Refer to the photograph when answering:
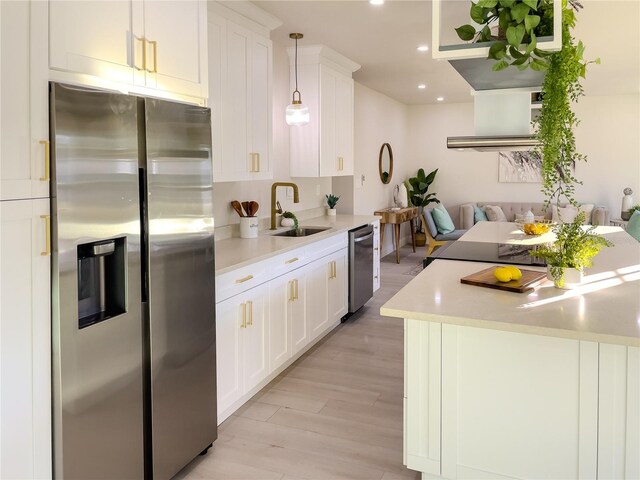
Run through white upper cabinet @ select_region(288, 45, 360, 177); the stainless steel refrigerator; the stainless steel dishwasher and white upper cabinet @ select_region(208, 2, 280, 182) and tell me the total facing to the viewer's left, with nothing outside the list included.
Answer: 0

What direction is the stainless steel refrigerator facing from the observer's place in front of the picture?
facing the viewer and to the right of the viewer

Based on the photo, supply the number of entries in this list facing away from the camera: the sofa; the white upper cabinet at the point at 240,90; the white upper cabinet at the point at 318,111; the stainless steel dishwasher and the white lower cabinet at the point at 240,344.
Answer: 0

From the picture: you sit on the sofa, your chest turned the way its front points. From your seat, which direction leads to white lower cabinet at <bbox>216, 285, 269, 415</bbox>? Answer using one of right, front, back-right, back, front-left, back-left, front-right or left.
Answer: front

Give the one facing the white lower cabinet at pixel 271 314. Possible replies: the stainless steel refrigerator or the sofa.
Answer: the sofa

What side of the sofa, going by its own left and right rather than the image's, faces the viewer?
front

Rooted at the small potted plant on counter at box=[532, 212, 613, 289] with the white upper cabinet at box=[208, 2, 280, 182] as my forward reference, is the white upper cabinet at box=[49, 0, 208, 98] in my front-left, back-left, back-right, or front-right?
front-left

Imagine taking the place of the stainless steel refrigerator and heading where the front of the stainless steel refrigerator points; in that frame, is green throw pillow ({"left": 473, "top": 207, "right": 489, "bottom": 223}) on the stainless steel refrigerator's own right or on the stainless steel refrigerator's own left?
on the stainless steel refrigerator's own left

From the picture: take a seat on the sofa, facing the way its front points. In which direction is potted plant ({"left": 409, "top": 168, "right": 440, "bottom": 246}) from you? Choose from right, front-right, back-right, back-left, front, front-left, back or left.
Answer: right

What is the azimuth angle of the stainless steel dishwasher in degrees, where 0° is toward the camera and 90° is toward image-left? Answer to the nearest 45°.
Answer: approximately 315°

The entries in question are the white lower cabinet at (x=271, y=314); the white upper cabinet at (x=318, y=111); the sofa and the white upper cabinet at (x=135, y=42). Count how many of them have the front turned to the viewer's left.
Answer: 0

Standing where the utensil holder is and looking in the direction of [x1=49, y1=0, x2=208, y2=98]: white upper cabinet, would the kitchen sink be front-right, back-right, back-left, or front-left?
back-left

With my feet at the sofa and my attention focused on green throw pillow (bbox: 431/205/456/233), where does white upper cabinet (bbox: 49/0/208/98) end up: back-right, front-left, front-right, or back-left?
front-left
